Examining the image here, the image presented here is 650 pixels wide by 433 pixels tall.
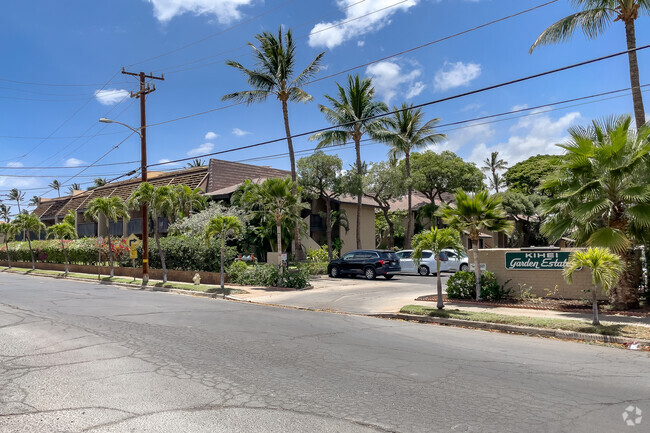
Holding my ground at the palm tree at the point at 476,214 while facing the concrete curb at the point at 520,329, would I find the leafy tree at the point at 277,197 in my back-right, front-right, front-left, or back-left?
back-right

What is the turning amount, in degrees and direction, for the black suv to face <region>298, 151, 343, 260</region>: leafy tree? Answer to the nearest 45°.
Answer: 0° — it already faces it

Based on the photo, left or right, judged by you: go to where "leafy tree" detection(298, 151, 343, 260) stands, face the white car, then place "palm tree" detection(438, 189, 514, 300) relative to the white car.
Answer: right

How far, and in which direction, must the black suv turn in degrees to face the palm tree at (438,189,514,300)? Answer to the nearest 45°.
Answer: approximately 135° to its left

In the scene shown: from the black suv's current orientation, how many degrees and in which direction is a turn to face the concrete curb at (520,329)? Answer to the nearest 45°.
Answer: approximately 135° to its left

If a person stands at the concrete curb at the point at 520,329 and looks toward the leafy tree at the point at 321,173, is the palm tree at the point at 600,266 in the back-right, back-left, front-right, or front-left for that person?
back-right

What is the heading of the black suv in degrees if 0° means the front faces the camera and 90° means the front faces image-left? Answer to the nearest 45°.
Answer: approximately 135°

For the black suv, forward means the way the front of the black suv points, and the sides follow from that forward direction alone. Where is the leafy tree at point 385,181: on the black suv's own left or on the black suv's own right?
on the black suv's own right

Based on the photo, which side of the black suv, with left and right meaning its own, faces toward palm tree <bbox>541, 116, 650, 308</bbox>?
back
